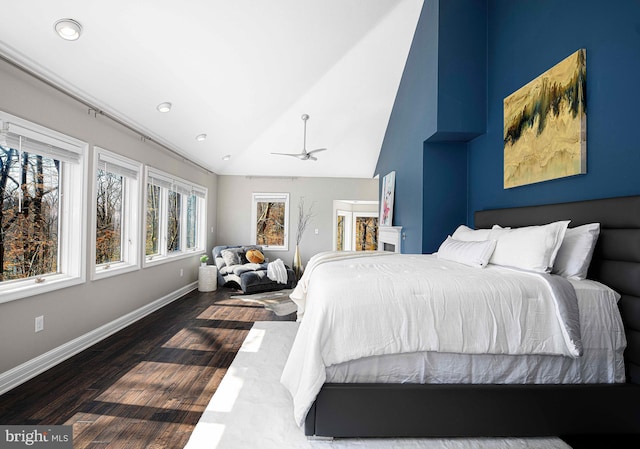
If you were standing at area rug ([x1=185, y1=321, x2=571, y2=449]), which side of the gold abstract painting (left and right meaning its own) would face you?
front

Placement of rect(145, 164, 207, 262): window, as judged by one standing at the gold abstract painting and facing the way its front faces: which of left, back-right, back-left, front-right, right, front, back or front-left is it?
front-right

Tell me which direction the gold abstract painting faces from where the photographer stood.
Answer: facing the viewer and to the left of the viewer

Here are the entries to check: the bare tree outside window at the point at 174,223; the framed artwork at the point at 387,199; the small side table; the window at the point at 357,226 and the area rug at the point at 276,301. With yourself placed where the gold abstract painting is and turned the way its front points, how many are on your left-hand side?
0

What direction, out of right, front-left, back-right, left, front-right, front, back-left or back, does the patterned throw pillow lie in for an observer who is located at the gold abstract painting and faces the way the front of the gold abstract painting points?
front-right

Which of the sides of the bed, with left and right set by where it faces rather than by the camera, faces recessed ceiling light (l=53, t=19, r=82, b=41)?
front

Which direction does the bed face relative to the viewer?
to the viewer's left

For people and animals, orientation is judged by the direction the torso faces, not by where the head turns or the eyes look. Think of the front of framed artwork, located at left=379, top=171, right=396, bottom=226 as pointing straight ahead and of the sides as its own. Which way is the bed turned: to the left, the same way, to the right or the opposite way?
the same way

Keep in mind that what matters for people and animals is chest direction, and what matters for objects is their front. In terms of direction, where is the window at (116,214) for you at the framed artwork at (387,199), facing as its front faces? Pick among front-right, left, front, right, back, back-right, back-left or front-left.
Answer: front-left

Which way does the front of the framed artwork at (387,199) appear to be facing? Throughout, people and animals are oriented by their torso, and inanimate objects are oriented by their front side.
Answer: to the viewer's left

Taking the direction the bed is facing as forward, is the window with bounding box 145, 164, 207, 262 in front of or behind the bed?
in front

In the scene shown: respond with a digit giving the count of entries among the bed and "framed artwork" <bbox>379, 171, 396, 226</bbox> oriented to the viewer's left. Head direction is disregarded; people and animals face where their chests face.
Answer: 2

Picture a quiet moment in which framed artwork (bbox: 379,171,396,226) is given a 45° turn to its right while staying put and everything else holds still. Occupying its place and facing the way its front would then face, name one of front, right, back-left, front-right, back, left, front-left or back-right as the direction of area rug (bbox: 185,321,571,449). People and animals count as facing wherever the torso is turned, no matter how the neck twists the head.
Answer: back-left

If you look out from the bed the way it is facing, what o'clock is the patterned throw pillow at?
The patterned throw pillow is roughly at 1 o'clock from the bed.

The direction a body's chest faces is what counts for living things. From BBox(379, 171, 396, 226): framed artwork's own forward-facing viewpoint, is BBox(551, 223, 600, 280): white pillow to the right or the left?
on its left

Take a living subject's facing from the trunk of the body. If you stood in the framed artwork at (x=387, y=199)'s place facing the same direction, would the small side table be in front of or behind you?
in front

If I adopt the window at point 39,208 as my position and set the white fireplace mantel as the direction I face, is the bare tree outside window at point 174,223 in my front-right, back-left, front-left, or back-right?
front-left

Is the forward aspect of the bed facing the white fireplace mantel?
no
